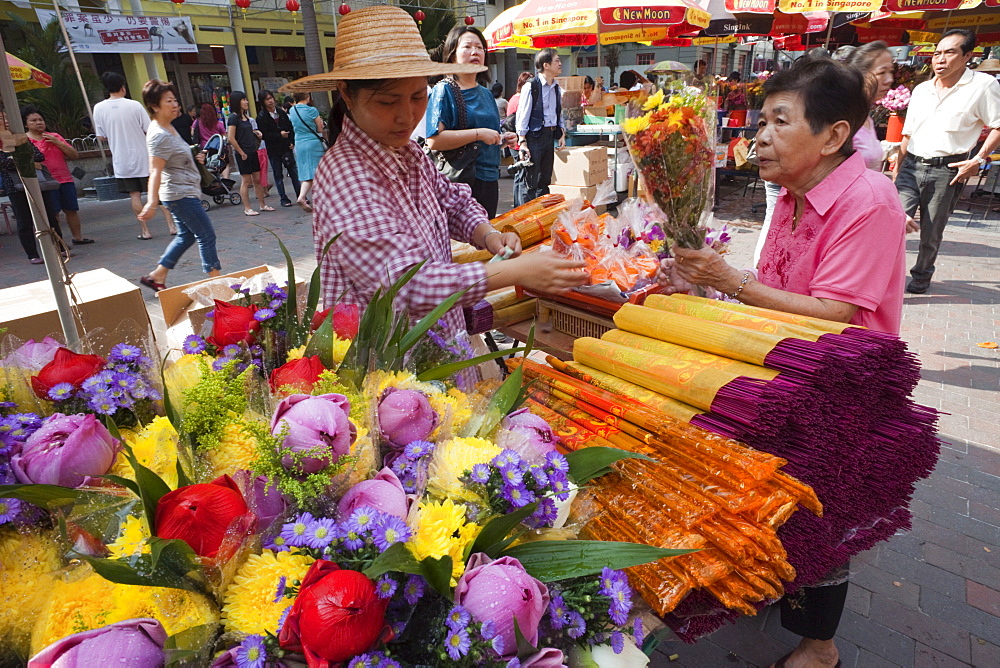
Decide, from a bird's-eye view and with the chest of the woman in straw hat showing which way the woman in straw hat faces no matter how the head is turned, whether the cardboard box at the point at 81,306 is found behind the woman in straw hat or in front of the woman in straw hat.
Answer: behind

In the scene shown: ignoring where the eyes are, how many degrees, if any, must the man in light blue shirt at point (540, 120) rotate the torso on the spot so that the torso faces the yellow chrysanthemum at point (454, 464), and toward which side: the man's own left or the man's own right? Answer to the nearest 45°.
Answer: approximately 45° to the man's own right

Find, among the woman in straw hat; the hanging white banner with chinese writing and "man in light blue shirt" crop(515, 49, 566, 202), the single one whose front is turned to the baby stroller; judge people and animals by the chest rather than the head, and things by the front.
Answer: the hanging white banner with chinese writing

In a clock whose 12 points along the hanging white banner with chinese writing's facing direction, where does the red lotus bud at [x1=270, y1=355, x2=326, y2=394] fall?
The red lotus bud is roughly at 12 o'clock from the hanging white banner with chinese writing.

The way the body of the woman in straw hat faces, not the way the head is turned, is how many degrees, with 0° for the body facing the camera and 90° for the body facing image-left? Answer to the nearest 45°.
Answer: approximately 315°

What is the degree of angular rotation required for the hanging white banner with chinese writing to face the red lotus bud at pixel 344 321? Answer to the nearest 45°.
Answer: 0° — it already faces it

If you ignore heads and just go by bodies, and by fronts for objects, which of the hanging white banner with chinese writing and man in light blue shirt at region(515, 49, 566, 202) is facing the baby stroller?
the hanging white banner with chinese writing
